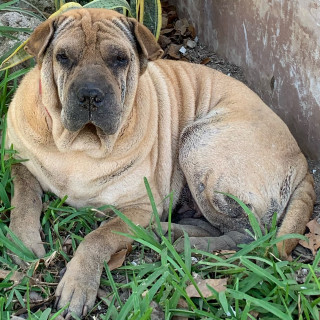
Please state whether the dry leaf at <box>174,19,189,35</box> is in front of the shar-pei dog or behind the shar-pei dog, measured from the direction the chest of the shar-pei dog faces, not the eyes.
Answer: behind

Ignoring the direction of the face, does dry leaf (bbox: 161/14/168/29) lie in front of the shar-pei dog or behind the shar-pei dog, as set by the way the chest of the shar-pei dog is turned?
behind

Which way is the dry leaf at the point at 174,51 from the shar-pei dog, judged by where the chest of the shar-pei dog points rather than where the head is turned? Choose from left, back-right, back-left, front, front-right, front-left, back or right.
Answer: back-right

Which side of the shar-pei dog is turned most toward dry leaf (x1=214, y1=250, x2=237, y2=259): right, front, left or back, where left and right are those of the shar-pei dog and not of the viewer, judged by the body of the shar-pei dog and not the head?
left

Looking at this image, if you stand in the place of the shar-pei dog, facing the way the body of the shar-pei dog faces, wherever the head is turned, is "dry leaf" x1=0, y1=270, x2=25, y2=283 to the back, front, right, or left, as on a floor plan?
front

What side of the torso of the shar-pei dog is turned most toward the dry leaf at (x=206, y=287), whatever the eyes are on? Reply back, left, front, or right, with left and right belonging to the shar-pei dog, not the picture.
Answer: left
